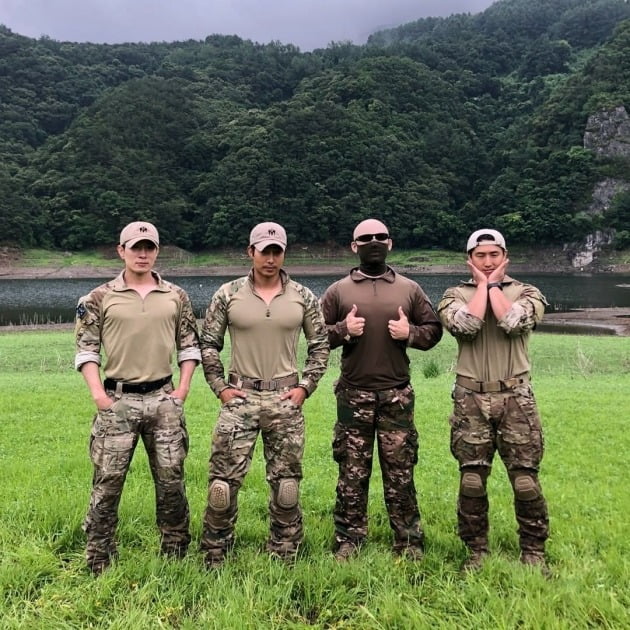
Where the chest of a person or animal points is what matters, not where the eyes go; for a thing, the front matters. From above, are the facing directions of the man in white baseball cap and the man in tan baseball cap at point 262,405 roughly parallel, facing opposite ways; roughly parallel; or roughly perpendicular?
roughly parallel

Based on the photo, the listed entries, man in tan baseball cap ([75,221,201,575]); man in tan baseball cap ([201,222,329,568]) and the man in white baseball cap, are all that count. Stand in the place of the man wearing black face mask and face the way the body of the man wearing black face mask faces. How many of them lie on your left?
1

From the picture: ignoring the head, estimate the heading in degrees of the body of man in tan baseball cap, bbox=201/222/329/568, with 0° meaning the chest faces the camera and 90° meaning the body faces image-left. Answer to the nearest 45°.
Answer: approximately 0°

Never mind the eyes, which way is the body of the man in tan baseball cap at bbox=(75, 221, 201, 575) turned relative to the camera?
toward the camera

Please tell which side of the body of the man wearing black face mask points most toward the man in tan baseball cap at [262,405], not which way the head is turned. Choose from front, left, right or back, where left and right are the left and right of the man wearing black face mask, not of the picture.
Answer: right

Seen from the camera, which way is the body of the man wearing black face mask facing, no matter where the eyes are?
toward the camera

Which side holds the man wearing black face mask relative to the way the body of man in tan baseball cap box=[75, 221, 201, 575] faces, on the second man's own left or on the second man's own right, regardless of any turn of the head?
on the second man's own left

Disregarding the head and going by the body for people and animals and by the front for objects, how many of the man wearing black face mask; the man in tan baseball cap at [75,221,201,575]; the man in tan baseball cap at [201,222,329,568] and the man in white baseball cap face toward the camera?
4

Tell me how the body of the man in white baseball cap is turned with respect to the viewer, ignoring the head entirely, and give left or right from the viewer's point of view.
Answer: facing the viewer
